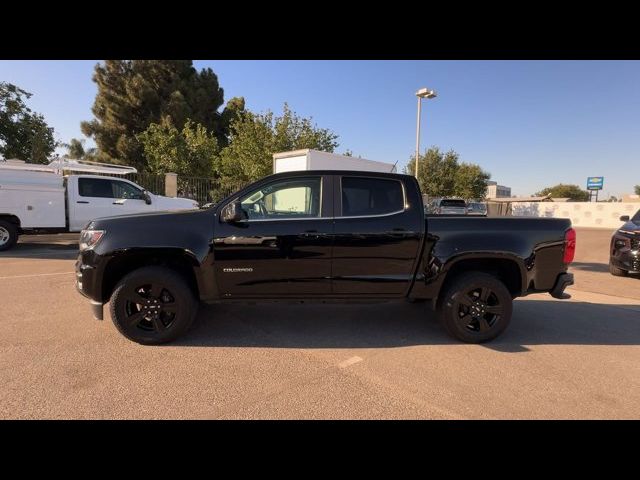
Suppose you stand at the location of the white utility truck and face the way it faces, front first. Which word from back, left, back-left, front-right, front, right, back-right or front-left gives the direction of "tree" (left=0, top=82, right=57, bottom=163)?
left

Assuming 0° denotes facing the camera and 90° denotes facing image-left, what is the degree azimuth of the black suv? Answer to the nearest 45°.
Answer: approximately 45°

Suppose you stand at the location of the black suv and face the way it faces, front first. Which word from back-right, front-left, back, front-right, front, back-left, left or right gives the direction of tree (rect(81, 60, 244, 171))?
front-right

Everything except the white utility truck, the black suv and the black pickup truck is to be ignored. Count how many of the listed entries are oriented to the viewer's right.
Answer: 1

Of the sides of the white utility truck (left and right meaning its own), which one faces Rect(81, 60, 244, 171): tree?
left

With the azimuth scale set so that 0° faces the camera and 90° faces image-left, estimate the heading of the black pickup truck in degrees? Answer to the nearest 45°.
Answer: approximately 90°

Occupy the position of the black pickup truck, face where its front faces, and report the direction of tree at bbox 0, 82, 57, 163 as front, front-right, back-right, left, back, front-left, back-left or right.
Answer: front-right

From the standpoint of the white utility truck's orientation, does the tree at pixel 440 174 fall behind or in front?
in front

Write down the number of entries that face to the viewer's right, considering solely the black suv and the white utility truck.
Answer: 1

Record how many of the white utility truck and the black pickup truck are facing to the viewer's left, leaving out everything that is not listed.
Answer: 1

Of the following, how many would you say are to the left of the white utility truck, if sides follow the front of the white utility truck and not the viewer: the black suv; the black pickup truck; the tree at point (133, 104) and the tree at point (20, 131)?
2

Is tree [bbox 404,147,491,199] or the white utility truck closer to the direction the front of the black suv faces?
the white utility truck

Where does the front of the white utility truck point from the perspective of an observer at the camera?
facing to the right of the viewer
